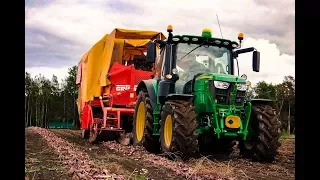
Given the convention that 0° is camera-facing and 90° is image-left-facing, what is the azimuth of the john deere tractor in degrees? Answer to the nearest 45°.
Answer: approximately 315°
